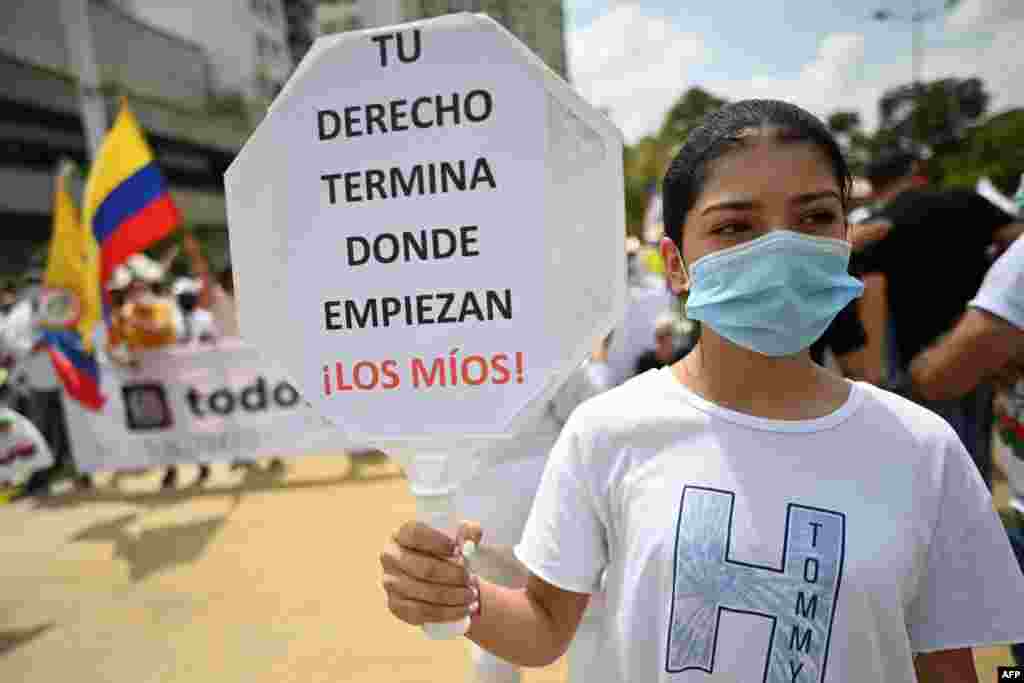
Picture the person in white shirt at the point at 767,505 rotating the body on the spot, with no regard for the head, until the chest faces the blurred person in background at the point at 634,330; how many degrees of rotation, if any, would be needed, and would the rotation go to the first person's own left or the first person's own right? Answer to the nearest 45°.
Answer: approximately 180°

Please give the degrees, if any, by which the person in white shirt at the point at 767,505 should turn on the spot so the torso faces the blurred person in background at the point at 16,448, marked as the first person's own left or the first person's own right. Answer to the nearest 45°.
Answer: approximately 135° to the first person's own right

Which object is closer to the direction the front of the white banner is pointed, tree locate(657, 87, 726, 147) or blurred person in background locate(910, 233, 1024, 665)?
the blurred person in background

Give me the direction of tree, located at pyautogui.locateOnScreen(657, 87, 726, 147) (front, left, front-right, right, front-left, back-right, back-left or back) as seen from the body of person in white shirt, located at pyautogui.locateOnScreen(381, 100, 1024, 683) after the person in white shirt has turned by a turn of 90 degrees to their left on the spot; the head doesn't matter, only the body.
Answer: left

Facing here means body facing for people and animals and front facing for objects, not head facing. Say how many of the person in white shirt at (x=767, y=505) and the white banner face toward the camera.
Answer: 2

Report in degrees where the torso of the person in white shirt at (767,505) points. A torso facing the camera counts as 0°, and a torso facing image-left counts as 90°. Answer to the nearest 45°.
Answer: approximately 0°

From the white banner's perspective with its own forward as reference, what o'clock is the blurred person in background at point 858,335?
The blurred person in background is roughly at 11 o'clock from the white banner.

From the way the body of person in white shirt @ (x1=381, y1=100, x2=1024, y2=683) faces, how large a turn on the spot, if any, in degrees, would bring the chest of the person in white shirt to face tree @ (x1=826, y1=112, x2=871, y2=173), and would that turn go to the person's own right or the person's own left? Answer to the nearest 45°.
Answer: approximately 180°
